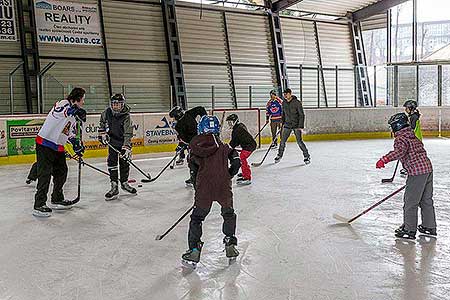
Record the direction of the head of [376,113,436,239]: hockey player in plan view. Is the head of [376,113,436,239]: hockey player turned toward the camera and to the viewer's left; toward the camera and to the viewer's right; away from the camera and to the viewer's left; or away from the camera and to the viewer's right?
away from the camera and to the viewer's left

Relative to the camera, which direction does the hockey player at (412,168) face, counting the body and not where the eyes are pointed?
to the viewer's left

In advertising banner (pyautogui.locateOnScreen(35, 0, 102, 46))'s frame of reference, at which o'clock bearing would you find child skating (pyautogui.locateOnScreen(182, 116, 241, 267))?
The child skating is roughly at 12 o'clock from the advertising banner.

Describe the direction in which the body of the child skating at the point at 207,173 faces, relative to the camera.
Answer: away from the camera

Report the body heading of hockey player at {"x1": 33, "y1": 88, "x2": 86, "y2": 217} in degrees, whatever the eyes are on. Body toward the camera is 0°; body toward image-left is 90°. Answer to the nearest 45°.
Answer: approximately 270°

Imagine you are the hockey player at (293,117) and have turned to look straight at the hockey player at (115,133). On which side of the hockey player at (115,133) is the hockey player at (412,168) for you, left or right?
left

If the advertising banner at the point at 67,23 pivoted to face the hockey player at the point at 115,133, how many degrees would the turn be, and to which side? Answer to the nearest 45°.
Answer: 0° — it already faces them

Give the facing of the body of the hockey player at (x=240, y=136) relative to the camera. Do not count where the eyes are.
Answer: to the viewer's left

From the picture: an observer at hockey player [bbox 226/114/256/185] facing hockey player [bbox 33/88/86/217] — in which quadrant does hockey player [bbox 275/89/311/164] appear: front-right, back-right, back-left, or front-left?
back-right

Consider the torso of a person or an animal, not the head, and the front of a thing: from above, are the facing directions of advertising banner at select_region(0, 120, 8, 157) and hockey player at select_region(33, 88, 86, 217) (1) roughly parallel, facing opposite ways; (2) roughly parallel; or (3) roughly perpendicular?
roughly perpendicular

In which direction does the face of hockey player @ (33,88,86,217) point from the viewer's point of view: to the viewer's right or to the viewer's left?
to the viewer's right
